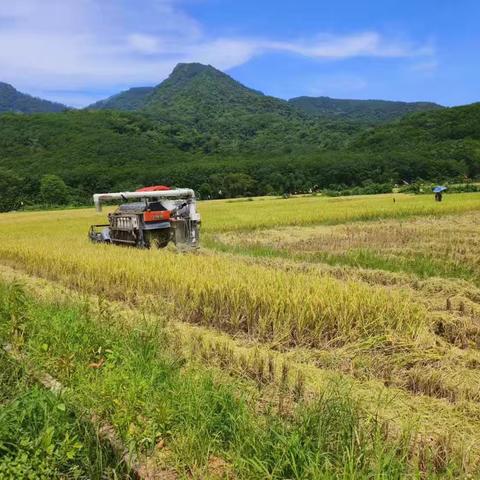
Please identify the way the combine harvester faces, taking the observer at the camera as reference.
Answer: facing away from the viewer and to the left of the viewer
